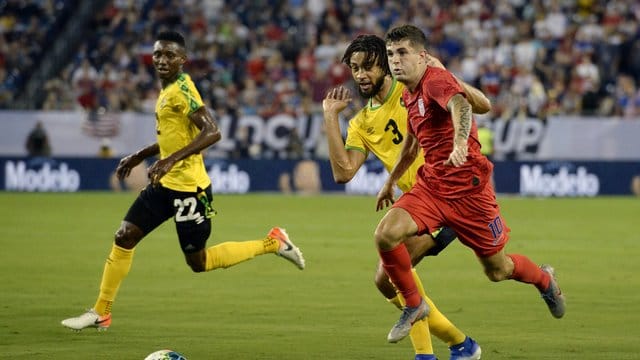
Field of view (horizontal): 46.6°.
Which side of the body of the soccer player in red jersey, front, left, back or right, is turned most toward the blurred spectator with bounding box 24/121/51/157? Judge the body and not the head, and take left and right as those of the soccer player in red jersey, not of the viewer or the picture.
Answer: right

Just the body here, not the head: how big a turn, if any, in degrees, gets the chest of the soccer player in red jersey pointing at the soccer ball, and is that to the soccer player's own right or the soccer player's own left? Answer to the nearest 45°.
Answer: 0° — they already face it

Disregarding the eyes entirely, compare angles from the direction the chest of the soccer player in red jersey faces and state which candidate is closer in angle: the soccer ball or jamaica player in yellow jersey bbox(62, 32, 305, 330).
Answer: the soccer ball

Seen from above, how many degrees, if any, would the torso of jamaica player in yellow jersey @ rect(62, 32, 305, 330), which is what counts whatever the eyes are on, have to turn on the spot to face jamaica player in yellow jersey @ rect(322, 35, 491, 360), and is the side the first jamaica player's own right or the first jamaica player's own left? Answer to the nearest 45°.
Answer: approximately 135° to the first jamaica player's own left

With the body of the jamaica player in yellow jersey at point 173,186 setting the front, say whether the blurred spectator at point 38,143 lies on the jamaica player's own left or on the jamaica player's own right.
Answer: on the jamaica player's own right

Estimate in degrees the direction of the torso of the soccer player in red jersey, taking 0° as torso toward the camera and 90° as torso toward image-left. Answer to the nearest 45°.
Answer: approximately 45°
